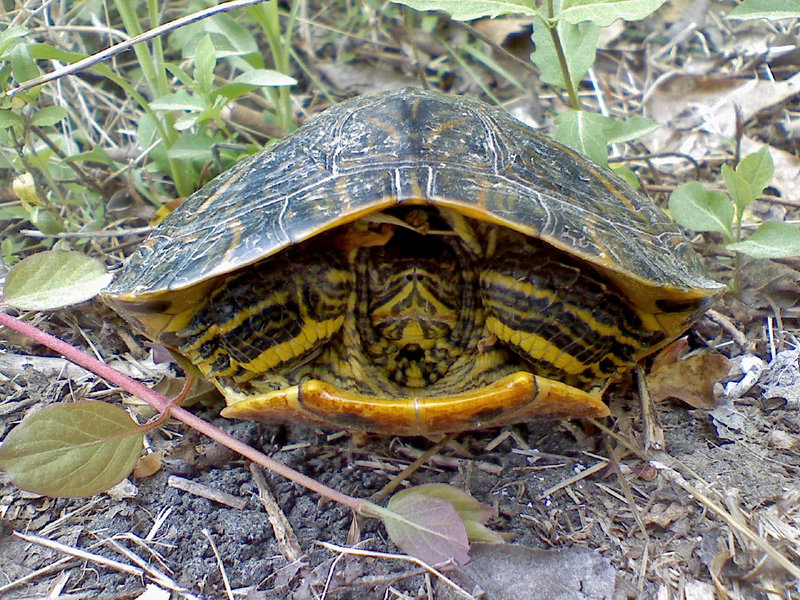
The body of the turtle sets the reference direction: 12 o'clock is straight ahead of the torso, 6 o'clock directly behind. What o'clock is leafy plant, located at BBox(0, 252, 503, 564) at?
The leafy plant is roughly at 2 o'clock from the turtle.

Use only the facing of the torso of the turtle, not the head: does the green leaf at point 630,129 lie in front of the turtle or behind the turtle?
behind

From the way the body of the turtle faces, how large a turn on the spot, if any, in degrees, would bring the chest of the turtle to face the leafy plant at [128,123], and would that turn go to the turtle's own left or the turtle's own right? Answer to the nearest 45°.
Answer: approximately 135° to the turtle's own right

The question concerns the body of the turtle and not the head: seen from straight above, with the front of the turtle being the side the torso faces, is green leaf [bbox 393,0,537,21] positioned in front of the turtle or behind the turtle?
behind

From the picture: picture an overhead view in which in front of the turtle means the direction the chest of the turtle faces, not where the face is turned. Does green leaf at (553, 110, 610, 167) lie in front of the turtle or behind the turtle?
behind

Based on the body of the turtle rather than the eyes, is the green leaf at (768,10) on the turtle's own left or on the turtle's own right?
on the turtle's own left

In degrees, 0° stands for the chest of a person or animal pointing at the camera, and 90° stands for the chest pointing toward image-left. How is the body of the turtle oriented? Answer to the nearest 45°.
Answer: approximately 0°

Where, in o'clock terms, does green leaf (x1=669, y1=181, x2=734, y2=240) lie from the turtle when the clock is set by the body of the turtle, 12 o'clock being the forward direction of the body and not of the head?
The green leaf is roughly at 8 o'clock from the turtle.
